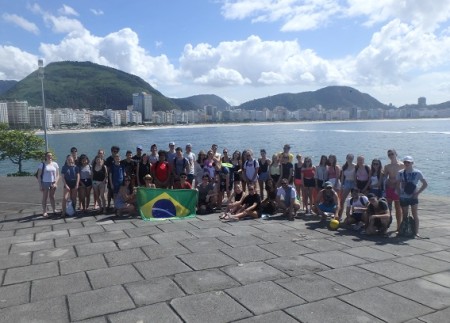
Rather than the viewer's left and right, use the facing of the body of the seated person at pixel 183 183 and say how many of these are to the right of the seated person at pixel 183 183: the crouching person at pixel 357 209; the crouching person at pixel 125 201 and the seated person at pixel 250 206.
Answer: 1

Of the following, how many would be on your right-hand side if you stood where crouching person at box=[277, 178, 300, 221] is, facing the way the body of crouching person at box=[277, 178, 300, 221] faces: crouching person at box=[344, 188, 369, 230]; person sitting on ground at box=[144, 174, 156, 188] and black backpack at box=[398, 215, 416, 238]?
1

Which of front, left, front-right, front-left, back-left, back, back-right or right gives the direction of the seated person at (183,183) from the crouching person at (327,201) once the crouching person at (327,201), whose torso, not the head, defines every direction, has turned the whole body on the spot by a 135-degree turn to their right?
front-left

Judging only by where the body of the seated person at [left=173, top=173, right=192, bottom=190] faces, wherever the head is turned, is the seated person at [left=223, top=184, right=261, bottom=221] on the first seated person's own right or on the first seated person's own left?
on the first seated person's own left

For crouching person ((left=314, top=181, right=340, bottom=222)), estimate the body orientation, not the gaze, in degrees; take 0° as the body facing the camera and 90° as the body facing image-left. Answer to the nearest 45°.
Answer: approximately 0°

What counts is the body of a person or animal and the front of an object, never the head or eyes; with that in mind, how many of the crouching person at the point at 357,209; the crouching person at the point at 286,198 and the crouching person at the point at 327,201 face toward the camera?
3

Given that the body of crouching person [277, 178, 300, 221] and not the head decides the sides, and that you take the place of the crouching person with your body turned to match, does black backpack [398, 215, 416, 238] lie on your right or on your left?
on your left

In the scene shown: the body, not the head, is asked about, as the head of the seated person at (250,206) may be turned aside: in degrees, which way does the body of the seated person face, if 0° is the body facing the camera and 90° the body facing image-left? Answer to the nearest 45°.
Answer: approximately 45°

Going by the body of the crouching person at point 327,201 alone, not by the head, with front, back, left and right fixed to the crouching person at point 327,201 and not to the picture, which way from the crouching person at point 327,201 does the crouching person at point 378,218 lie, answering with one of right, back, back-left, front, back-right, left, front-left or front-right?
front-left

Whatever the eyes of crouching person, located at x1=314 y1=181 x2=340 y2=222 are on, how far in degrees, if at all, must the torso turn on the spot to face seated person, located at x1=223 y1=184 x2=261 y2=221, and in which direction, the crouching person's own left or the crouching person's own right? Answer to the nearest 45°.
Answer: approximately 90° to the crouching person's own right
